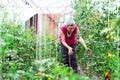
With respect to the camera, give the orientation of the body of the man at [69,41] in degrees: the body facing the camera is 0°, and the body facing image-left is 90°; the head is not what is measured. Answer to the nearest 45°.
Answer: approximately 0°
